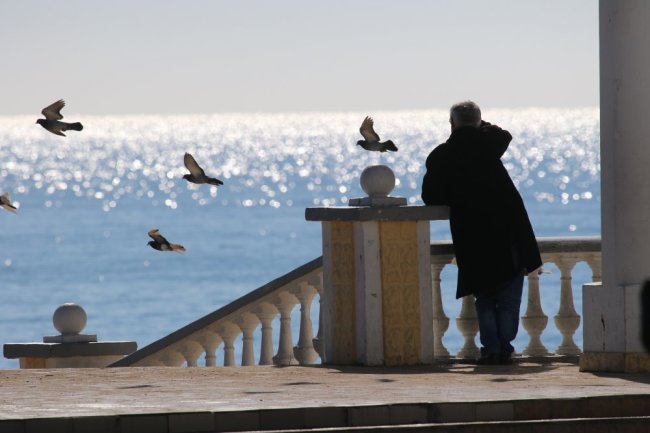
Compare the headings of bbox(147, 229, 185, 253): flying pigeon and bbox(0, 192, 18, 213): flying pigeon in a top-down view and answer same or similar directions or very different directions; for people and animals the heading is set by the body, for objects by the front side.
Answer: same or similar directions

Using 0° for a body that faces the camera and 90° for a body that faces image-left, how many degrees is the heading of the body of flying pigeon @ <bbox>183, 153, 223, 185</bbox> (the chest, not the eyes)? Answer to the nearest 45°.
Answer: approximately 90°

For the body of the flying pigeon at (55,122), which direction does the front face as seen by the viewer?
to the viewer's left

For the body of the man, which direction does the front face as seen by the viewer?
away from the camera

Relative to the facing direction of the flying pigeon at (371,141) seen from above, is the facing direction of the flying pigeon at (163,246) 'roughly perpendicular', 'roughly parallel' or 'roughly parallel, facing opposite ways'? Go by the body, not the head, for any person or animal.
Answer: roughly parallel

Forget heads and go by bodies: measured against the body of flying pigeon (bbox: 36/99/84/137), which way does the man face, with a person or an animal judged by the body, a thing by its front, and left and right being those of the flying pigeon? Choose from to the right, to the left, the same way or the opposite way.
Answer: to the right

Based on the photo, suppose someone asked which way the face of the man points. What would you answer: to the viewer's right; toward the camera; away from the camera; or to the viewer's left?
away from the camera
